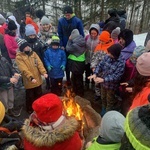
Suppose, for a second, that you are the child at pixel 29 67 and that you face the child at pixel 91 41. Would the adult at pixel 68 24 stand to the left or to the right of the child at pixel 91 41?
left

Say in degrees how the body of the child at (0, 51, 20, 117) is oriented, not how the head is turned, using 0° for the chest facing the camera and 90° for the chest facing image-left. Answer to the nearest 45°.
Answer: approximately 270°

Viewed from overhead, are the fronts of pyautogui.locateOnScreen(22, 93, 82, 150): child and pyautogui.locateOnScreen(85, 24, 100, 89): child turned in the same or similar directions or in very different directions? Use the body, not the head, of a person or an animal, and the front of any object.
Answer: very different directions

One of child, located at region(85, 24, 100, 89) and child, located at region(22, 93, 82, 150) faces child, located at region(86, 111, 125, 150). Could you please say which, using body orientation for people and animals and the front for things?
child, located at region(85, 24, 100, 89)

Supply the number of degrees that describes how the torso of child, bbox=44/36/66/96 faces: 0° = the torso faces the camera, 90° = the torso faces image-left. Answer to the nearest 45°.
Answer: approximately 0°

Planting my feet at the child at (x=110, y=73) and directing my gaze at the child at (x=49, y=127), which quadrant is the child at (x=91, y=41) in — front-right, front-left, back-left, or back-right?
back-right

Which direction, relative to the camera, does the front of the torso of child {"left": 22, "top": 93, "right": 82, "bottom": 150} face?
away from the camera

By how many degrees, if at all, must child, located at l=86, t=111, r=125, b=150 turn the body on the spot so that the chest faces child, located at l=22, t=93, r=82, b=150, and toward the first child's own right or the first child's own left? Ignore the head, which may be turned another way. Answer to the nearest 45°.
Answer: approximately 45° to the first child's own left

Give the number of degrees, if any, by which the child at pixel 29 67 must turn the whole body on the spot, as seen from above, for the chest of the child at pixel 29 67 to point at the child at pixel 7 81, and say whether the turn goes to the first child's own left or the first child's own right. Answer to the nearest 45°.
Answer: approximately 90° to the first child's own right

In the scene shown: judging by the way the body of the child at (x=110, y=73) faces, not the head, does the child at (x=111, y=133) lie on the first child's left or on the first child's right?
on the first child's left

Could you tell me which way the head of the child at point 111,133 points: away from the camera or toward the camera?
away from the camera
